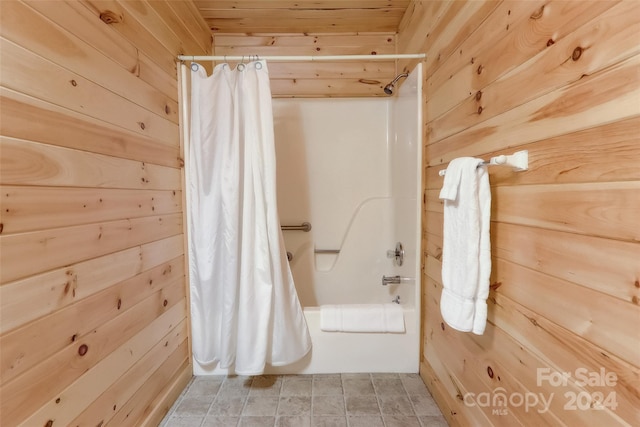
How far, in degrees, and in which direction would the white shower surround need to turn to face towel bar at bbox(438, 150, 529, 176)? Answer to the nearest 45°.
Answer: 0° — it already faces it

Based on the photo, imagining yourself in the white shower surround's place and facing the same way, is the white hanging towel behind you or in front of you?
in front

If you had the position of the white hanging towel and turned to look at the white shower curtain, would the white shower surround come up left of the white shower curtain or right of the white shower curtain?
right

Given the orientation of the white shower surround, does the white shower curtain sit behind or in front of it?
in front

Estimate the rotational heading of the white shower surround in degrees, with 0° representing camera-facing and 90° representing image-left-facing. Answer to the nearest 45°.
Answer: approximately 0°
